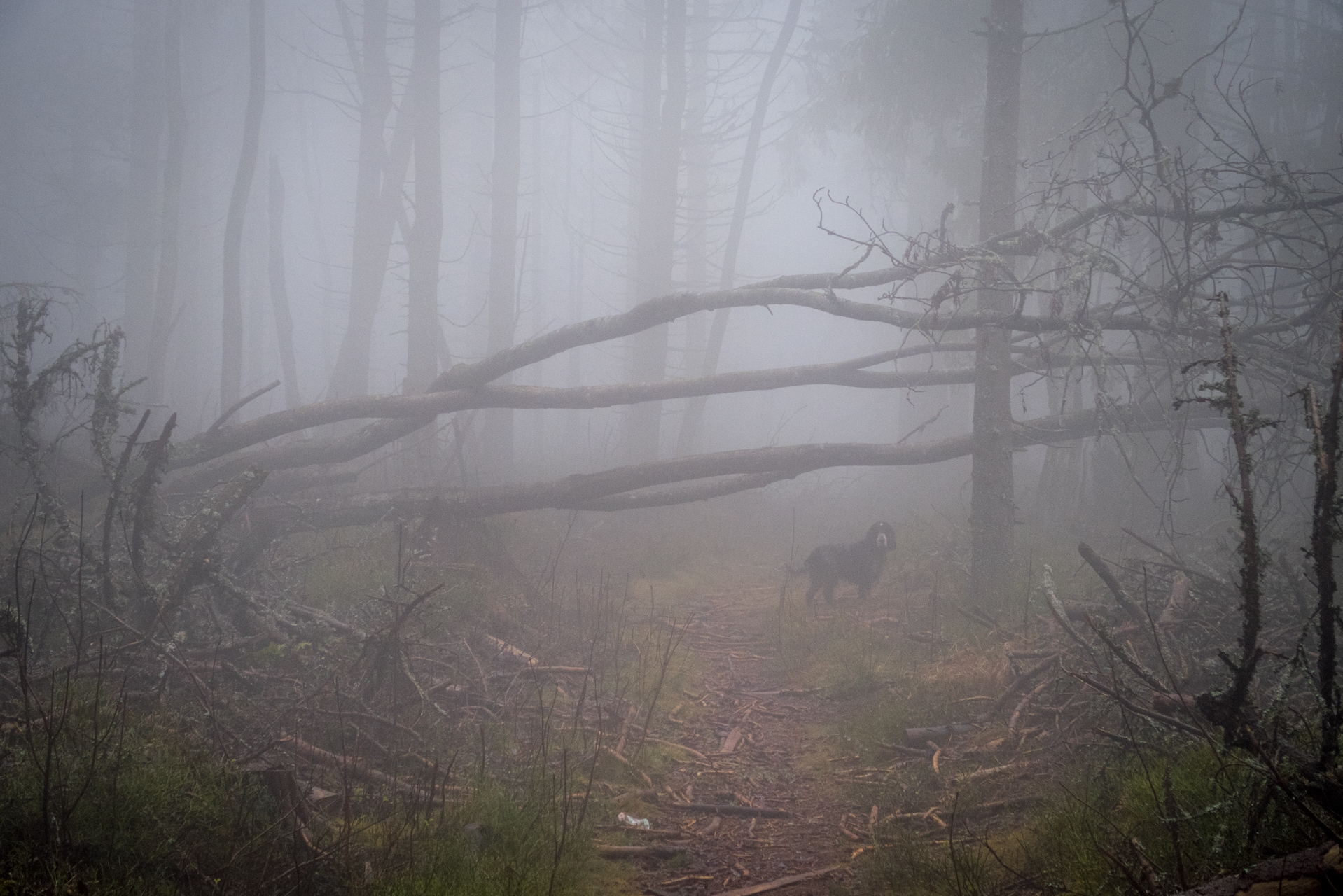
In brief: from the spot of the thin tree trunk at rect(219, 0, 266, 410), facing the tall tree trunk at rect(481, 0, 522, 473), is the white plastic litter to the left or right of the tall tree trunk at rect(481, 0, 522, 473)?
right

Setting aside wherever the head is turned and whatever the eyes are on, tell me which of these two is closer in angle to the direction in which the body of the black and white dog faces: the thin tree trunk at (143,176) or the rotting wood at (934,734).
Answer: the rotting wood

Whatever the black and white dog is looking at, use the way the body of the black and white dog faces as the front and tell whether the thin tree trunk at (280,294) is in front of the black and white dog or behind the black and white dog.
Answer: behind

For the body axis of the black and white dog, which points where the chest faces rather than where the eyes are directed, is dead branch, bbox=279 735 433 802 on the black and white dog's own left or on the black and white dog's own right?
on the black and white dog's own right

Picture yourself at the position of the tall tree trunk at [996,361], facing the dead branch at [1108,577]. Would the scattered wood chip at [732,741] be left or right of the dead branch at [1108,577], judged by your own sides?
right

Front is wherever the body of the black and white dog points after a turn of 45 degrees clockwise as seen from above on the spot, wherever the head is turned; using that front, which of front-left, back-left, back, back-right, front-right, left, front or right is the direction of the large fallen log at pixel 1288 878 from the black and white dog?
front-right

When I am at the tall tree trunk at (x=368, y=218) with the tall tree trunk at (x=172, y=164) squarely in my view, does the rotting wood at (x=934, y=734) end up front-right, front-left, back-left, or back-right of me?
back-left

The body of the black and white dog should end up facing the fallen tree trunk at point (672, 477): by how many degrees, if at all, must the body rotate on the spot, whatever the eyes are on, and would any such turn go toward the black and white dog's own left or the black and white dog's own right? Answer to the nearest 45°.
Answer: approximately 180°

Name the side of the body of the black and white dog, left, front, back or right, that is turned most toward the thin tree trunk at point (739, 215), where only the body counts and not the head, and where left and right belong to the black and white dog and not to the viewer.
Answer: left

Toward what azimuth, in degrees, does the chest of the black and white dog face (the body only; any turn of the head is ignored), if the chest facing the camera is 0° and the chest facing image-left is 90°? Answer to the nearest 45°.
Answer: approximately 270°

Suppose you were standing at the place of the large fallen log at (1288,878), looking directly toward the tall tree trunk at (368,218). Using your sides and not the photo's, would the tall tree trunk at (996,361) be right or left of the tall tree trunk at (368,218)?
right

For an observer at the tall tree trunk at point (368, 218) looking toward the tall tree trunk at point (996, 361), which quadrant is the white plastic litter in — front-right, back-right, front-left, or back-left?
front-right
